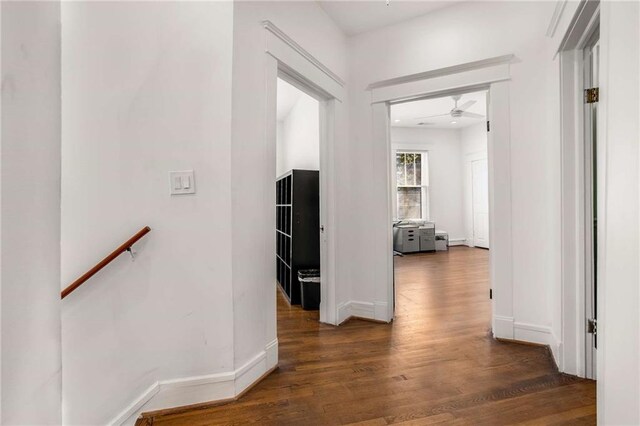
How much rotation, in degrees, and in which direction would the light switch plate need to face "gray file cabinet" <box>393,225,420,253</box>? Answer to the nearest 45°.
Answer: approximately 135° to its left

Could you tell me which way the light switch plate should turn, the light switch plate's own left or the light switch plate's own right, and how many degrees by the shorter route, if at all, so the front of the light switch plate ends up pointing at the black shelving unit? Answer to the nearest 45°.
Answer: approximately 135° to the light switch plate's own left

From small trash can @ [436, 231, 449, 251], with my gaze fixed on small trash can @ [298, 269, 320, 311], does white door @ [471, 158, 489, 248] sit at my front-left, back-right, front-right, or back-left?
back-left

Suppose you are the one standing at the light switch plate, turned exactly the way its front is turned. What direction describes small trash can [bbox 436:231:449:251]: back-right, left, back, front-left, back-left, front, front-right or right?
back-left

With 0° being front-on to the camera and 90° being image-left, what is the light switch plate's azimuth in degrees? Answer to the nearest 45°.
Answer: approximately 0°
